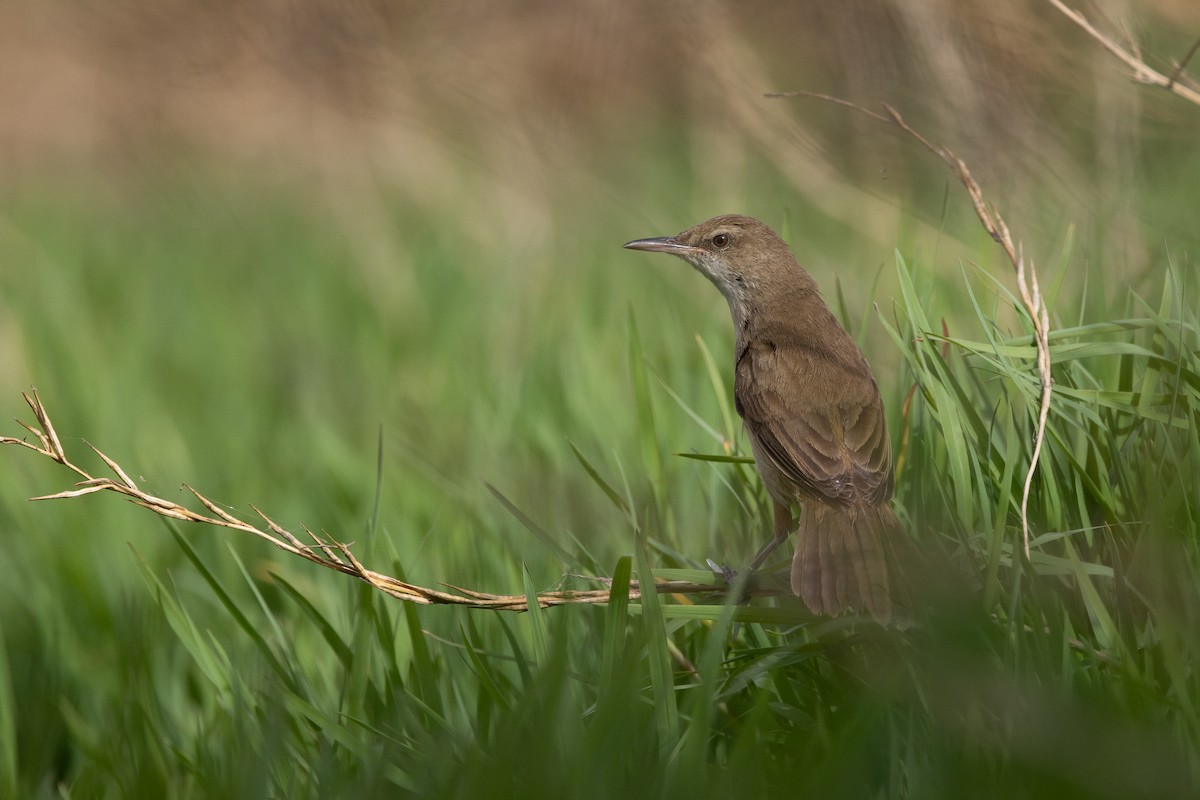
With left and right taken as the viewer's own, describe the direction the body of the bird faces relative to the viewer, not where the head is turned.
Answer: facing away from the viewer and to the left of the viewer
